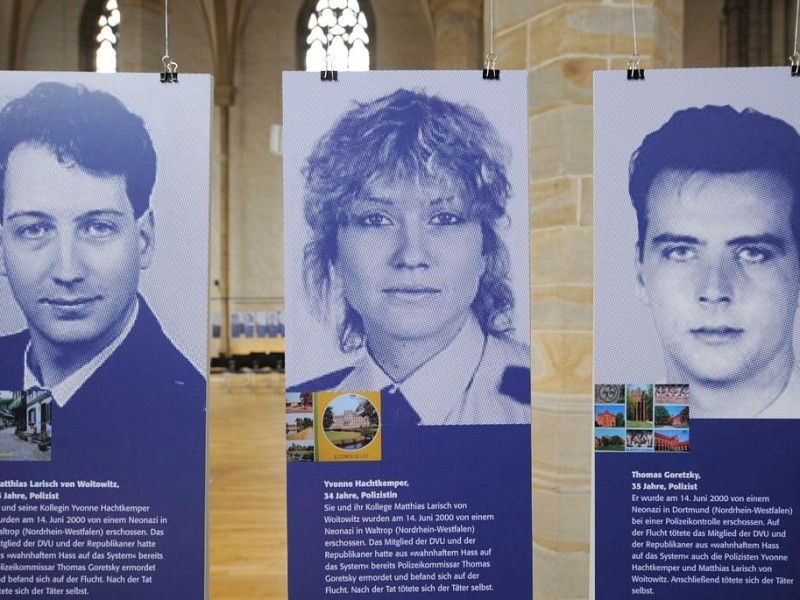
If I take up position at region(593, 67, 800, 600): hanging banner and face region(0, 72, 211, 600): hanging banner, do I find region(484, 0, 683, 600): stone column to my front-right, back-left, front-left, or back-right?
front-right

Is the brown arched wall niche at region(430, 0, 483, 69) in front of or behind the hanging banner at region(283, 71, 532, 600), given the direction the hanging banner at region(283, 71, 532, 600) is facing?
behind

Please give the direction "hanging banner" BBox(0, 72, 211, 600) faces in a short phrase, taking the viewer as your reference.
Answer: facing the viewer

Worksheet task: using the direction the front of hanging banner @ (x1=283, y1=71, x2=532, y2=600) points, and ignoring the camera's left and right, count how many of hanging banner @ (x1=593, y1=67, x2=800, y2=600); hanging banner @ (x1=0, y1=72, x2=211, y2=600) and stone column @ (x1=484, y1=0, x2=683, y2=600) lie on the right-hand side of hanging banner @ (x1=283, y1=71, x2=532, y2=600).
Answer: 1

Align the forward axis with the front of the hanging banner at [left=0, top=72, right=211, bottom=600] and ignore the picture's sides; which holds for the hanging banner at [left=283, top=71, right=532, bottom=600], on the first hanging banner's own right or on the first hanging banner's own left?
on the first hanging banner's own left

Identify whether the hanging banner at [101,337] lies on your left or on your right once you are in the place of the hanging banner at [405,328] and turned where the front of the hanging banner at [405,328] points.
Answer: on your right

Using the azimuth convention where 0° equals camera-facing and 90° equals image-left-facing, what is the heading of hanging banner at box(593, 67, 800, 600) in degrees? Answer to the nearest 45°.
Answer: approximately 0°

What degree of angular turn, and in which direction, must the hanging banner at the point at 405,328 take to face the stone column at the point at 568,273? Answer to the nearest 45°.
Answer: approximately 135° to its left

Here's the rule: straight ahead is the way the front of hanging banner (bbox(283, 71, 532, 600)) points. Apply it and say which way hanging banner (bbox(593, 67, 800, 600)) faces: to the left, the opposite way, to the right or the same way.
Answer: the same way

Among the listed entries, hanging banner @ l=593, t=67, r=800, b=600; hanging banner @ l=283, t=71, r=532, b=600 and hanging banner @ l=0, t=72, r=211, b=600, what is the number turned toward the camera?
3

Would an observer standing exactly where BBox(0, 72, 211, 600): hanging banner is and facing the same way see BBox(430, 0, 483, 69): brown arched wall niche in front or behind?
behind

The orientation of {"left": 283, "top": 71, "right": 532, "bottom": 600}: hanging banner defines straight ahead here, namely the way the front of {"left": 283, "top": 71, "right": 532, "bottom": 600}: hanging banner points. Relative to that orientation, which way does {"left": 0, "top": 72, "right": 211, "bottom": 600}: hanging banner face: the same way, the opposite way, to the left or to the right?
the same way

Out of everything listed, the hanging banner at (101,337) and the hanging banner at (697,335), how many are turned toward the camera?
2

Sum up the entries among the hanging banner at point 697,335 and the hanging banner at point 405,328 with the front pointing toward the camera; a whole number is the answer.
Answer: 2

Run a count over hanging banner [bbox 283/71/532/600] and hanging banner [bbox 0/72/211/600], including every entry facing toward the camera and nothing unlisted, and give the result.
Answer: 2
